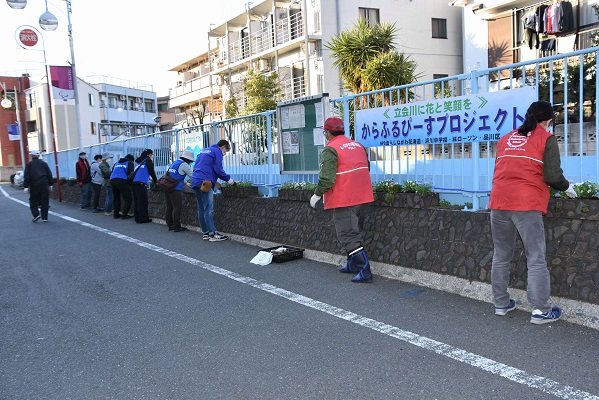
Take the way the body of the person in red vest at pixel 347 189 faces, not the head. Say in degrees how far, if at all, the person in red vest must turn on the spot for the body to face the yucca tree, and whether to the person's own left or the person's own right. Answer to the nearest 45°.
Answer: approximately 45° to the person's own right

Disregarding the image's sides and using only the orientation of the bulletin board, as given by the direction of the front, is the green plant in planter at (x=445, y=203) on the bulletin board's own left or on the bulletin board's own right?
on the bulletin board's own left

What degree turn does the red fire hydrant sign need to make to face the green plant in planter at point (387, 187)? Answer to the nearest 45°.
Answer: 0° — it already faces it

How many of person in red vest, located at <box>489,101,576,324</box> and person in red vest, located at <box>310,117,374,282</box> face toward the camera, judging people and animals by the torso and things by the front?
0

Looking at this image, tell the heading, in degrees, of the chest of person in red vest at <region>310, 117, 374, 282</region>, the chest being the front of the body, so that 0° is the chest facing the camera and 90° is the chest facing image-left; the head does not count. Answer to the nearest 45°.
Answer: approximately 135°

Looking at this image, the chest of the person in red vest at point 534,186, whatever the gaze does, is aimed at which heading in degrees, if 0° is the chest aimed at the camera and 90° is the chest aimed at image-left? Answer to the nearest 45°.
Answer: approximately 225°

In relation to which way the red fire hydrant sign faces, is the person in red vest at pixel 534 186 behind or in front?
in front

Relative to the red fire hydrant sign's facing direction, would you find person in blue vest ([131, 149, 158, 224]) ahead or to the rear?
ahead

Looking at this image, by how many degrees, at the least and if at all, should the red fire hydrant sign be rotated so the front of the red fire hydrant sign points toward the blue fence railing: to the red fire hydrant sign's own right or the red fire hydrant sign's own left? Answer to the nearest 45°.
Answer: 0° — it already faces it
